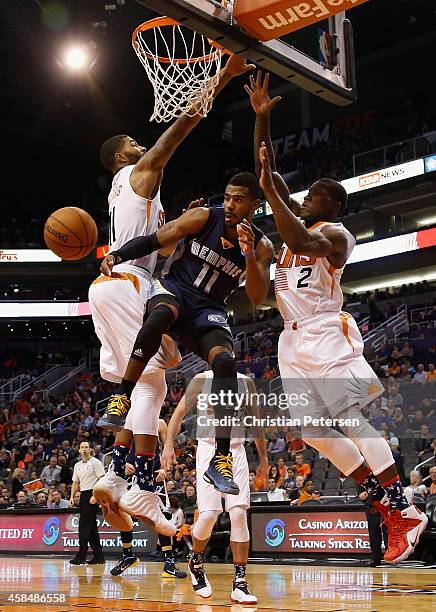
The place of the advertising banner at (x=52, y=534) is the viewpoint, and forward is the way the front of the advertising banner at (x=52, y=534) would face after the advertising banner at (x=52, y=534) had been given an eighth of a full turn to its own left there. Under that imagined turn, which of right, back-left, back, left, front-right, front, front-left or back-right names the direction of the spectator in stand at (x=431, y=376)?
front-left

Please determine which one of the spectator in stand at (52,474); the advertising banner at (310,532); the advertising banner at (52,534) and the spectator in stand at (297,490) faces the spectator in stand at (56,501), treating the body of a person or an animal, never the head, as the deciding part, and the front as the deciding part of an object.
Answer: the spectator in stand at (52,474)

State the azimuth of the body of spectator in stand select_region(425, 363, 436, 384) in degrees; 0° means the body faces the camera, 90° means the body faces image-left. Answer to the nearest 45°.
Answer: approximately 45°

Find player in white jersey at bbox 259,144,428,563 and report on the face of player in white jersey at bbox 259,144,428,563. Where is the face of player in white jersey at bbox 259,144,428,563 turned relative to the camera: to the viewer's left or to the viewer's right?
to the viewer's left

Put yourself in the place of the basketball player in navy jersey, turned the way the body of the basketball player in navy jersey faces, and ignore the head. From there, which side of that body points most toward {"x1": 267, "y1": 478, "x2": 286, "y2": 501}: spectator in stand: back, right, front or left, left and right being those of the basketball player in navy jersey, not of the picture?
back

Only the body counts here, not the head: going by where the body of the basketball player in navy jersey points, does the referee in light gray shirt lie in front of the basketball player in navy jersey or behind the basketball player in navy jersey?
behind

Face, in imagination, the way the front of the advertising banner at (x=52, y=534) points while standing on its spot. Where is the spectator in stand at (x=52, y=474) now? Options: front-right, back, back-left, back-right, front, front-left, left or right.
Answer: back

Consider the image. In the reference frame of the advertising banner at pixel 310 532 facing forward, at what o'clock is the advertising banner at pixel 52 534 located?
the advertising banner at pixel 52 534 is roughly at 4 o'clock from the advertising banner at pixel 310 532.

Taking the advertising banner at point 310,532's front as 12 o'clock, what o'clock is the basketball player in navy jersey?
The basketball player in navy jersey is roughly at 12 o'clock from the advertising banner.

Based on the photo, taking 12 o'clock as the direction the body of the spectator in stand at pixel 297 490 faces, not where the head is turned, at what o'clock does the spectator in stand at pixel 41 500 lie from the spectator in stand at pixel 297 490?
the spectator in stand at pixel 41 500 is roughly at 4 o'clock from the spectator in stand at pixel 297 490.
